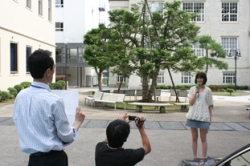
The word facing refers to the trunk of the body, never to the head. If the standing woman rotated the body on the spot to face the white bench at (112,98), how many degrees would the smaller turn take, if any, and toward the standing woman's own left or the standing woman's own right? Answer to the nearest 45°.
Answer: approximately 135° to the standing woman's own right

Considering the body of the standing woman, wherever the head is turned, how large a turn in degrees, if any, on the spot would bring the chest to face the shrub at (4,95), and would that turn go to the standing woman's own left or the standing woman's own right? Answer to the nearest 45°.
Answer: approximately 135° to the standing woman's own right

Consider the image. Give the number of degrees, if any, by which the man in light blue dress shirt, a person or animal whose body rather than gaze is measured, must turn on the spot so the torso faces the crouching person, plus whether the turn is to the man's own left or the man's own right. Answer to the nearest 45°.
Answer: approximately 45° to the man's own right

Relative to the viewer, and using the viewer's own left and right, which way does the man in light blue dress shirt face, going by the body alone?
facing away from the viewer and to the right of the viewer

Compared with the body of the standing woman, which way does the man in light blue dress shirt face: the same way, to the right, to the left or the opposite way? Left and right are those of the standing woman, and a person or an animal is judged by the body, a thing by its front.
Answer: the opposite way

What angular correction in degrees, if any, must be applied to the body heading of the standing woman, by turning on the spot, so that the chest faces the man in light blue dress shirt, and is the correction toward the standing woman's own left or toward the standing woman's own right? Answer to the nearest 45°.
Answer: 0° — they already face them

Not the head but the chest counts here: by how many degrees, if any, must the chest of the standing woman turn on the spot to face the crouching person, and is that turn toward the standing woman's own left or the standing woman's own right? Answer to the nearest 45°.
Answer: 0° — they already face them

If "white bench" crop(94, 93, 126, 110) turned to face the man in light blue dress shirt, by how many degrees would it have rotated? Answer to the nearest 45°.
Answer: approximately 45° to its left

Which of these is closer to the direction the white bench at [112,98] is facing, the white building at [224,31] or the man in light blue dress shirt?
the man in light blue dress shirt

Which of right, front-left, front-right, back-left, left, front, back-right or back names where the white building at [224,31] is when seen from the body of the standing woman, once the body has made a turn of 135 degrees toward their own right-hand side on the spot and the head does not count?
front-right

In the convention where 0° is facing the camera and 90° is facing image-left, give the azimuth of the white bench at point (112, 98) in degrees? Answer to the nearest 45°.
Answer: approximately 45°

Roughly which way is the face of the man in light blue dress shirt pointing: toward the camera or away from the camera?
away from the camera

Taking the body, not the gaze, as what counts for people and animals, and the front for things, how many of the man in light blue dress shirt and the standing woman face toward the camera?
1

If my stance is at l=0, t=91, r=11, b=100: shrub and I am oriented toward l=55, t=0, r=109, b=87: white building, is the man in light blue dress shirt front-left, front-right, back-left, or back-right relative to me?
back-right

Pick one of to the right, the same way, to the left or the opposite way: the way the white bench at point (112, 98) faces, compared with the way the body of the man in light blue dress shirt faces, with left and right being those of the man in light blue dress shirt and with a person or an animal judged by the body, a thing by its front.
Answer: the opposite way

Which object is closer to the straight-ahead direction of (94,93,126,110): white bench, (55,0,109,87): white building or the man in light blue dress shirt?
the man in light blue dress shirt

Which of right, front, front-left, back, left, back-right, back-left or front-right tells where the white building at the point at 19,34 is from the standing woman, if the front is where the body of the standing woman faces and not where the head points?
back-right
